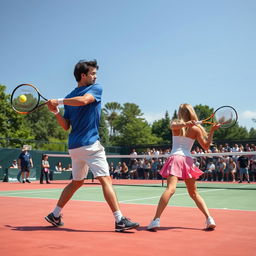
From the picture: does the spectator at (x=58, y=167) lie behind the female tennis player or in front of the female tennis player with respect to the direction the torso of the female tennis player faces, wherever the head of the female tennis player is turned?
in front

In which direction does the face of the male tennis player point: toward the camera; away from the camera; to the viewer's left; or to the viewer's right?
to the viewer's right

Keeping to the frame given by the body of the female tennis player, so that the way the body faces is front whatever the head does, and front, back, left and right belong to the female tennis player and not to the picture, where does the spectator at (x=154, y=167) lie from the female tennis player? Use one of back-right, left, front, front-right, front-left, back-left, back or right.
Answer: front

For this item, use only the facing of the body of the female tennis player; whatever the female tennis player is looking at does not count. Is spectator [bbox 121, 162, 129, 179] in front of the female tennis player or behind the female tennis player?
in front

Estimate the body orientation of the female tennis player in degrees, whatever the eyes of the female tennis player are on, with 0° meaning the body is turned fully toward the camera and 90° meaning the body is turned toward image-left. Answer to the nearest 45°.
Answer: approximately 180°

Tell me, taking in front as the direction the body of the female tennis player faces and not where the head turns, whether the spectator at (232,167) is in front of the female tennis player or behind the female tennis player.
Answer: in front
